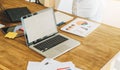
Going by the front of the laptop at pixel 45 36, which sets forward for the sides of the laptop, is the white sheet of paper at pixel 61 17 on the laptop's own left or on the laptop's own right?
on the laptop's own left

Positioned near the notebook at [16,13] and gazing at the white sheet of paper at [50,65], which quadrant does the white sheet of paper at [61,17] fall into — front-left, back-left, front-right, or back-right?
front-left

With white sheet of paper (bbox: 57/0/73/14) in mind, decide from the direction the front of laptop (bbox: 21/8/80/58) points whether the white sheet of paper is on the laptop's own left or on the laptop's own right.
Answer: on the laptop's own left

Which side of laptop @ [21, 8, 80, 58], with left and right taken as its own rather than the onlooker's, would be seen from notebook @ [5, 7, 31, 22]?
back

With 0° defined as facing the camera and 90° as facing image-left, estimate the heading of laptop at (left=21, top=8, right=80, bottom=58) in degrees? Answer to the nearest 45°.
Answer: approximately 315°
